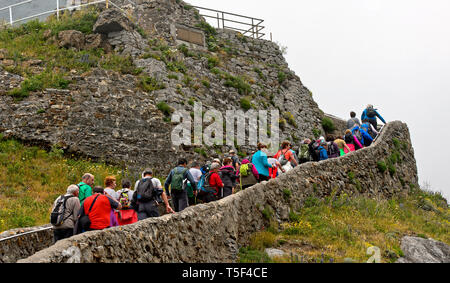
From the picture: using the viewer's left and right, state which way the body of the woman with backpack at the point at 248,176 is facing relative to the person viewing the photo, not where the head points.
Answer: facing away from the viewer and to the right of the viewer

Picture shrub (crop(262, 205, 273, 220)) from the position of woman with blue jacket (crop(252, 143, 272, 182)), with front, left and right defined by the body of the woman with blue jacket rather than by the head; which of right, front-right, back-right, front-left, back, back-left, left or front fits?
back-right

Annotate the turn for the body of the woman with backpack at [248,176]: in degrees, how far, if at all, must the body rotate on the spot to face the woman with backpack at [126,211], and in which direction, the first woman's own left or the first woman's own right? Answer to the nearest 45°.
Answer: approximately 180°

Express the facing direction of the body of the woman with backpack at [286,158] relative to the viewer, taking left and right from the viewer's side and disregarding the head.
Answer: facing away from the viewer and to the right of the viewer

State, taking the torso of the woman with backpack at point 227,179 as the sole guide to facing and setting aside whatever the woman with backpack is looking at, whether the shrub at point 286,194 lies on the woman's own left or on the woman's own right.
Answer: on the woman's own right

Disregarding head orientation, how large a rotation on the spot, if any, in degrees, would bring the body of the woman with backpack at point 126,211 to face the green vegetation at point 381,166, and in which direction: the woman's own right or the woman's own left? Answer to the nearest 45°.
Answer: approximately 45° to the woman's own right

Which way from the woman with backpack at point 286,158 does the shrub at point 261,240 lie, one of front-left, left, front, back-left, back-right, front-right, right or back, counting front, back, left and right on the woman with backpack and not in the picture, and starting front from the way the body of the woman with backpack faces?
back-right

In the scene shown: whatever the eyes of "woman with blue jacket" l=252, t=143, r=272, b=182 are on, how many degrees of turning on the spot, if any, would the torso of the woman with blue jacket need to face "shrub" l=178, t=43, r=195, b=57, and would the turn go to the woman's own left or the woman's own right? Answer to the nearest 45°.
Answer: approximately 45° to the woman's own left

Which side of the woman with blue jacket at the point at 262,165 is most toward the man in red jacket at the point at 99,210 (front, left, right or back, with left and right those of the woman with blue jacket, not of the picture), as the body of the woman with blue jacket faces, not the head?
back

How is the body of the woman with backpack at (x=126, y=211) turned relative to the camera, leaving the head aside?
away from the camera

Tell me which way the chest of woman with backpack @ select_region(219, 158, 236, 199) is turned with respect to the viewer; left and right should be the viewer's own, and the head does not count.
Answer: facing away from the viewer and to the right of the viewer

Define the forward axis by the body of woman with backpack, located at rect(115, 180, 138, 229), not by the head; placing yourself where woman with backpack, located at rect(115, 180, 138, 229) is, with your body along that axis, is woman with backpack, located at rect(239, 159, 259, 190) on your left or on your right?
on your right

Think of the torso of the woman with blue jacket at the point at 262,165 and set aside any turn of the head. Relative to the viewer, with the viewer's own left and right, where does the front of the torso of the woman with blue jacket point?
facing away from the viewer and to the right of the viewer

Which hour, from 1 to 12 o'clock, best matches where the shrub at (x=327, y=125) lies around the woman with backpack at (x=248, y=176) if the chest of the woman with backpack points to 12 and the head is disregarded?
The shrub is roughly at 11 o'clock from the woman with backpack.

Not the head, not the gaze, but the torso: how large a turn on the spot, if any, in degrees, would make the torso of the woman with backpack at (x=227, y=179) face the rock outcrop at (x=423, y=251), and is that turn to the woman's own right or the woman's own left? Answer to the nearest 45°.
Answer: approximately 90° to the woman's own right
